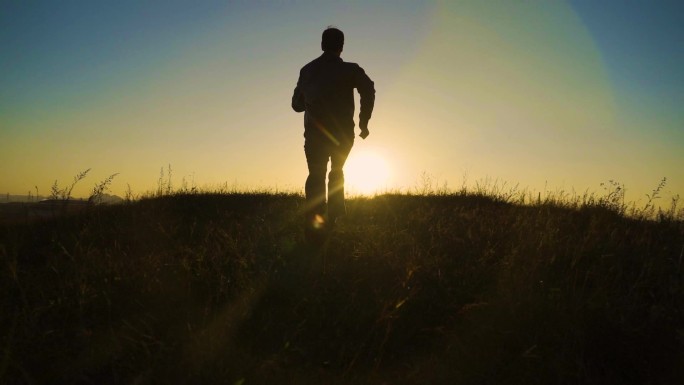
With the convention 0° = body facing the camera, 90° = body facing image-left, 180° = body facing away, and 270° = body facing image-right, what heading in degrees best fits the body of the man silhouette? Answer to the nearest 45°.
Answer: approximately 180°
